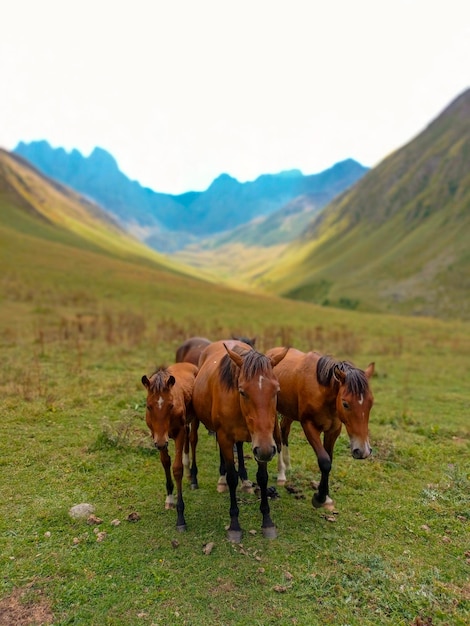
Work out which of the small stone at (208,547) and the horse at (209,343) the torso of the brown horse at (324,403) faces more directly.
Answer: the small stone

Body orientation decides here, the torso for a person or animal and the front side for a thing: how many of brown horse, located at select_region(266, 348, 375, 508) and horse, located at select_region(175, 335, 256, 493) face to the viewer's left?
0

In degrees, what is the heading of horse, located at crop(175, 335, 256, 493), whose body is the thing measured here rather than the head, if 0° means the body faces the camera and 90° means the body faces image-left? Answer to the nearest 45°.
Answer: approximately 315°

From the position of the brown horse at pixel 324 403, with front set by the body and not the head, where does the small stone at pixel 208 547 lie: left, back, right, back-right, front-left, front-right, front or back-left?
right

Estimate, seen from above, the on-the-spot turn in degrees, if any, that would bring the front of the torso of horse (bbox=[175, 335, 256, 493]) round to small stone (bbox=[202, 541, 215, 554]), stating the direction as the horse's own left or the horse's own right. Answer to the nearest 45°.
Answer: approximately 45° to the horse's own right

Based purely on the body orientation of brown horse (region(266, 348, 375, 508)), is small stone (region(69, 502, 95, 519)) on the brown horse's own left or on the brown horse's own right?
on the brown horse's own right

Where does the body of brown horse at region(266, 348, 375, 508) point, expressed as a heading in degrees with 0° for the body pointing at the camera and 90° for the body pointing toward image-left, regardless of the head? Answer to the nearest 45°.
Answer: approximately 315°

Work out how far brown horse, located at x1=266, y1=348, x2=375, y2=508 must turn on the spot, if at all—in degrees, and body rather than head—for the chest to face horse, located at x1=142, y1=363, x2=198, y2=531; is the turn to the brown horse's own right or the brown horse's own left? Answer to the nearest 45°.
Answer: approximately 135° to the brown horse's own right

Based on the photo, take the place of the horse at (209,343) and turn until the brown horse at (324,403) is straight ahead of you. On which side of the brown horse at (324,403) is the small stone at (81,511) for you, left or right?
right
